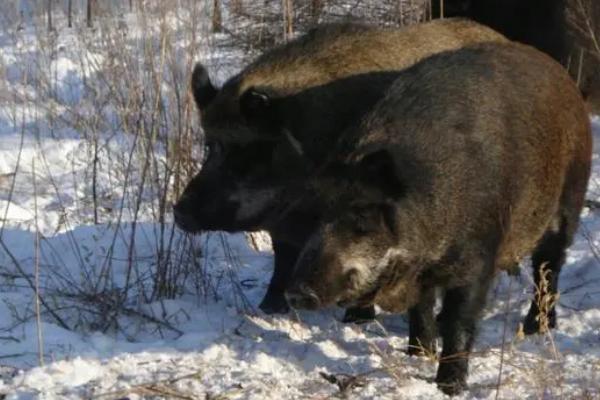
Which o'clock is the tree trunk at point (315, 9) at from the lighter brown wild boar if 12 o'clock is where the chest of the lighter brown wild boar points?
The tree trunk is roughly at 4 o'clock from the lighter brown wild boar.

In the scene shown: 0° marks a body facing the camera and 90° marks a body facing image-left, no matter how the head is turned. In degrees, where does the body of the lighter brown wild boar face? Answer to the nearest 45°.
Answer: approximately 45°

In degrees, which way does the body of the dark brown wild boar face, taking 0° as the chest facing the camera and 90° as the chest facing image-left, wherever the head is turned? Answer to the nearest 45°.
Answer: approximately 45°

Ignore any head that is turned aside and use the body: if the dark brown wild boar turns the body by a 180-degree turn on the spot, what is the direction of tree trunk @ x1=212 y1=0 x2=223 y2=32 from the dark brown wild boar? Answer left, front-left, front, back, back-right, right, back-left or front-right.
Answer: front-left

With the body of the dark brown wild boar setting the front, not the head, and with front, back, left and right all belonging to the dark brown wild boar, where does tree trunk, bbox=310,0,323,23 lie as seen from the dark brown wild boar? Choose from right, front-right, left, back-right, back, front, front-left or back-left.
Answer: back-right
